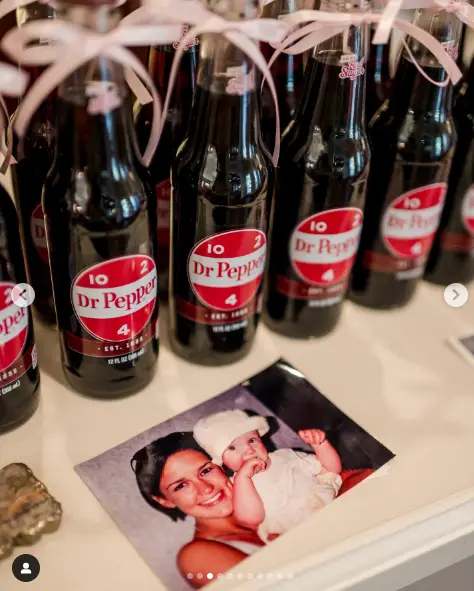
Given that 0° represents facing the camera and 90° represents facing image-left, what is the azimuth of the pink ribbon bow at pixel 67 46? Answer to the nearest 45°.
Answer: approximately 0°

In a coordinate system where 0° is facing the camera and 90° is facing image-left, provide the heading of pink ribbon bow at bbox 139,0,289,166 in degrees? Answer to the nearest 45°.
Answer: approximately 0°

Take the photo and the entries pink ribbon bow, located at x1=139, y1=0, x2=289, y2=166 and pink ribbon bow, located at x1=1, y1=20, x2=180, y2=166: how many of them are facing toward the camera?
2

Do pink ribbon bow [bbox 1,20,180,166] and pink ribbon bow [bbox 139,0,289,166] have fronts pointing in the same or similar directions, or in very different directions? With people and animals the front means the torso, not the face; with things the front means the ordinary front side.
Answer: same or similar directions
